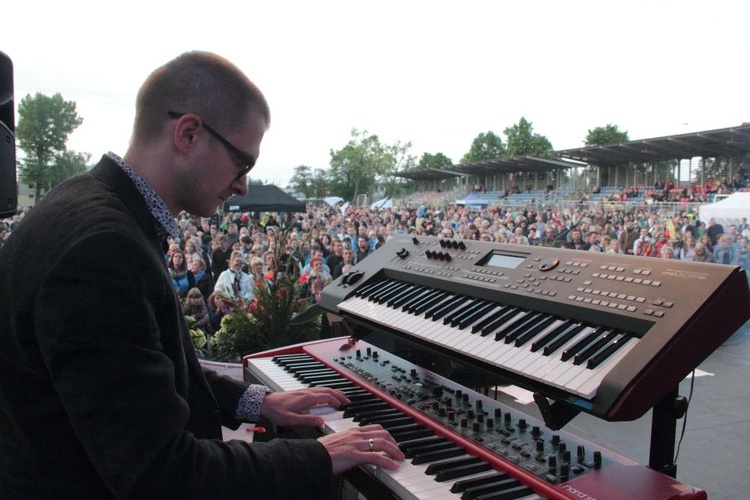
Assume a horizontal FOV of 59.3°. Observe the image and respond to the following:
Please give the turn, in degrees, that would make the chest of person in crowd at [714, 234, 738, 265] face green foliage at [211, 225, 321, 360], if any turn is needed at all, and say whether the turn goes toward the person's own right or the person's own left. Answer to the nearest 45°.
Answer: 0° — they already face it

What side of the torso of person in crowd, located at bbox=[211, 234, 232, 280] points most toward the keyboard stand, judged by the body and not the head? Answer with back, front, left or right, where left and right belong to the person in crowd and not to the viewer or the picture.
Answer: front

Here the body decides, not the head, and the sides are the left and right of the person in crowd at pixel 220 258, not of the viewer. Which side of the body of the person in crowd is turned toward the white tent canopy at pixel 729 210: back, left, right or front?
left

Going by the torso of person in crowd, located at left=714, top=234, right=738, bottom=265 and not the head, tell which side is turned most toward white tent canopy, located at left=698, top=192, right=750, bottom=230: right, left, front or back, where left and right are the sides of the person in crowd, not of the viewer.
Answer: back

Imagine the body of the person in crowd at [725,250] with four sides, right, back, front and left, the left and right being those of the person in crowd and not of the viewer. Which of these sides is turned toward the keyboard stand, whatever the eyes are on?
front

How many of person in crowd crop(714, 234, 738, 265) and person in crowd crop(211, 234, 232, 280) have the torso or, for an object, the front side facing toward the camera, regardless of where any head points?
2

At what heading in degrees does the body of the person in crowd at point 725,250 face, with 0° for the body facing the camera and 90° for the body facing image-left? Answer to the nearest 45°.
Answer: approximately 0°

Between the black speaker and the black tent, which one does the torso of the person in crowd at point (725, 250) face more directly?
the black speaker

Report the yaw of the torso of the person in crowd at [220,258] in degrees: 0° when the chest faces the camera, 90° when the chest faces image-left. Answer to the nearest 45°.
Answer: approximately 0°

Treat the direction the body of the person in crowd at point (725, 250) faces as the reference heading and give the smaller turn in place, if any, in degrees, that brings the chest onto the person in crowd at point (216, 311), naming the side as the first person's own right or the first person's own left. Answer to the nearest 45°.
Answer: approximately 45° to the first person's own right

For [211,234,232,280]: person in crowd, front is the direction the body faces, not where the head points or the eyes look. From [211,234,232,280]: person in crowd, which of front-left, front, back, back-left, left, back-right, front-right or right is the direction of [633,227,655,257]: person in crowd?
left

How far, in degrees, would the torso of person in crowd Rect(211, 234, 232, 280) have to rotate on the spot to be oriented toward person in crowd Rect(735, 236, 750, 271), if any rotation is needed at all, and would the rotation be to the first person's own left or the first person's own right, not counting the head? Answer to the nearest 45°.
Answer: approximately 90° to the first person's own left

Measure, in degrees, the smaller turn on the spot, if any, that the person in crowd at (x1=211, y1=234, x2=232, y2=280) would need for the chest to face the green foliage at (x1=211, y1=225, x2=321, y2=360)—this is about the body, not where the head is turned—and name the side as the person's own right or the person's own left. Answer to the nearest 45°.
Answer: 0° — they already face it

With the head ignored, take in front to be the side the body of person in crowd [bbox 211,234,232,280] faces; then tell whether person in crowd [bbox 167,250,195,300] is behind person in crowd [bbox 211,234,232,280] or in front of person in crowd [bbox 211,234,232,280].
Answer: in front
